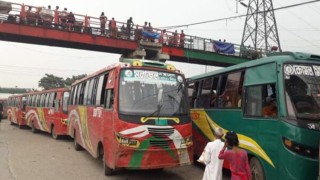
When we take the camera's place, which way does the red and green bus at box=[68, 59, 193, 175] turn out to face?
facing the viewer and to the right of the viewer

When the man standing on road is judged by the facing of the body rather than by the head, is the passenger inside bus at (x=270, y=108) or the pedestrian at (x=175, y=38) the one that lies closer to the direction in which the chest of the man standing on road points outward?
the pedestrian

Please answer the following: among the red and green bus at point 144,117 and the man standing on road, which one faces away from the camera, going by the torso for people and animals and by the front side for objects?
the man standing on road

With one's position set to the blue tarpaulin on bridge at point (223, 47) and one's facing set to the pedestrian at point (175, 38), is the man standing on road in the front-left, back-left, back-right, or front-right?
front-left

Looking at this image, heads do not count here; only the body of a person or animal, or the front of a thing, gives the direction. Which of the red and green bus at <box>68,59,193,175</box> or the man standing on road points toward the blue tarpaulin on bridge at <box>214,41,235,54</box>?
the man standing on road

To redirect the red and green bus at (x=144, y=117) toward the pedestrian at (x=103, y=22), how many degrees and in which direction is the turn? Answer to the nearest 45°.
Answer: approximately 135° to its left

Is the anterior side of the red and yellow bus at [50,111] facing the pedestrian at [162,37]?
no

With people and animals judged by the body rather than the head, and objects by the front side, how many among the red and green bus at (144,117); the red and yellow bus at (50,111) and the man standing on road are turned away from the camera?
1

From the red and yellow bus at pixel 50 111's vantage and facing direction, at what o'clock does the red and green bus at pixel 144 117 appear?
the red and green bus at pixel 144 117 is roughly at 1 o'clock from the red and yellow bus at pixel 50 111.

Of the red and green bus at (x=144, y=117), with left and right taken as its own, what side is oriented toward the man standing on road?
front

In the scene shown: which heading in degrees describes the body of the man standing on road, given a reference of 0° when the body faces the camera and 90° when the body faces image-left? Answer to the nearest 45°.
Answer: approximately 180°

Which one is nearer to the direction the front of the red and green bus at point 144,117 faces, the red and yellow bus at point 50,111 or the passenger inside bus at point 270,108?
the passenger inside bus

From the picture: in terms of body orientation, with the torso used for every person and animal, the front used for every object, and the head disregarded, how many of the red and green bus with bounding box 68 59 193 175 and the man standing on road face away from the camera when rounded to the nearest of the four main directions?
1
